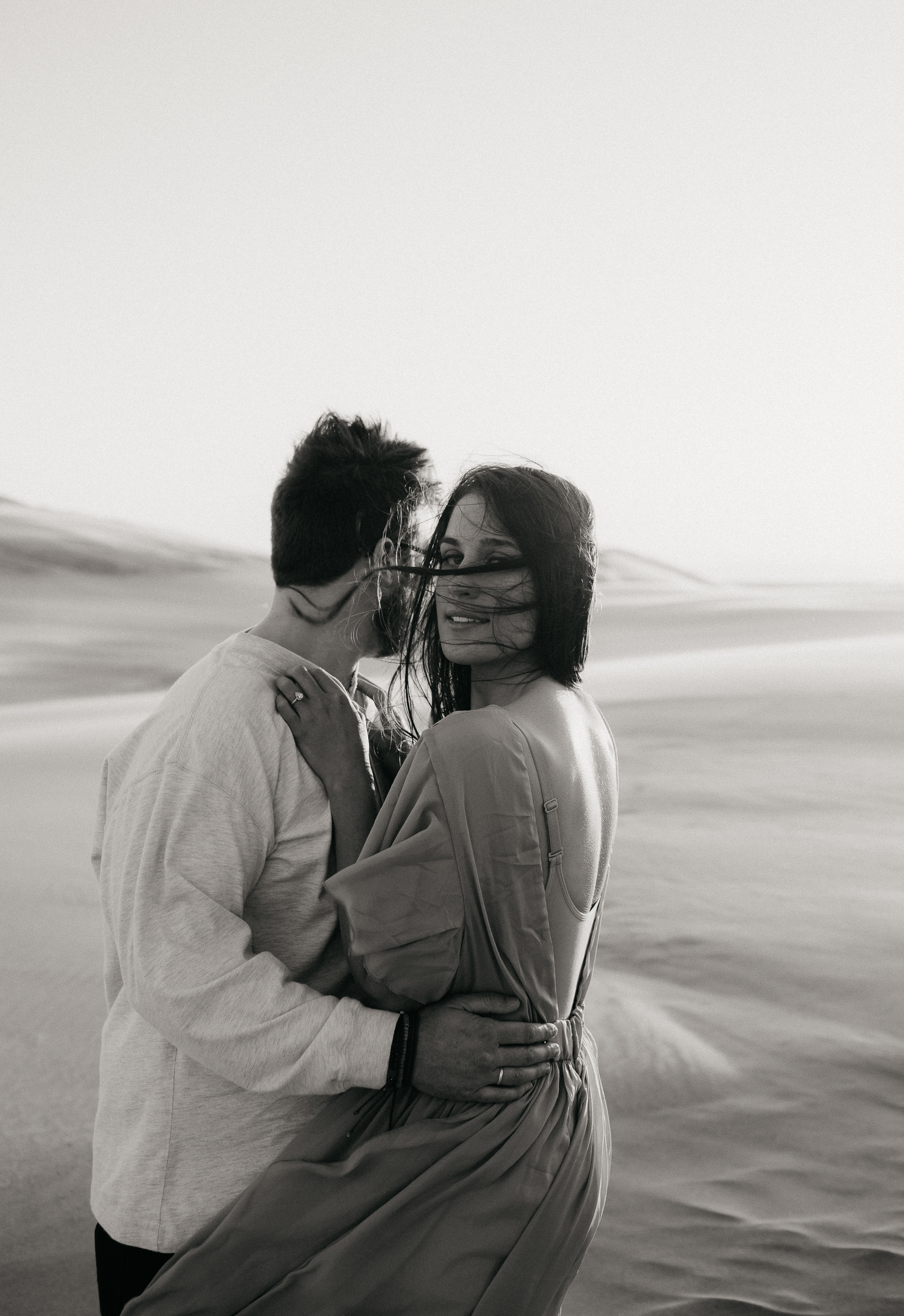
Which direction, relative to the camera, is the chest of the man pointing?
to the viewer's right

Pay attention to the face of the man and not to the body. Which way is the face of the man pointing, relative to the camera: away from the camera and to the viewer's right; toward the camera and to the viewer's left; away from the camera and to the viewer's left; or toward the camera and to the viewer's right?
away from the camera and to the viewer's right
